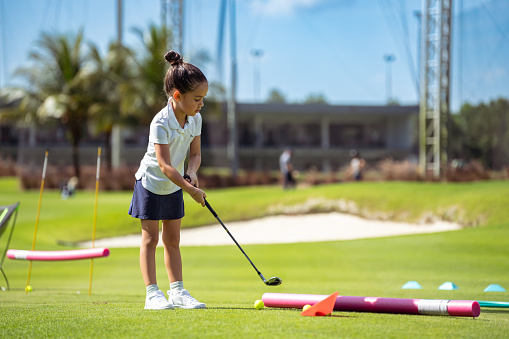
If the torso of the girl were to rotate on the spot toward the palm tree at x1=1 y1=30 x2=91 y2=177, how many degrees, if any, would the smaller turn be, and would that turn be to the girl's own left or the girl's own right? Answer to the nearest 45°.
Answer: approximately 135° to the girl's own left

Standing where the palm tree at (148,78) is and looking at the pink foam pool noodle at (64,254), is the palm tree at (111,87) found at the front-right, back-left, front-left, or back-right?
back-right

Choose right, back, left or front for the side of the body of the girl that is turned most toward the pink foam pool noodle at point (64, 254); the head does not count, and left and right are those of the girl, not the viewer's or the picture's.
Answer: back

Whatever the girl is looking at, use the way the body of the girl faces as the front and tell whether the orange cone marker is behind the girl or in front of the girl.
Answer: in front

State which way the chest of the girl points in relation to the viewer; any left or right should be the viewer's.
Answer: facing the viewer and to the right of the viewer

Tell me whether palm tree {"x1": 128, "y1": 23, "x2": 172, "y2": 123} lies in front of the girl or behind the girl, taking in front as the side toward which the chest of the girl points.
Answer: behind

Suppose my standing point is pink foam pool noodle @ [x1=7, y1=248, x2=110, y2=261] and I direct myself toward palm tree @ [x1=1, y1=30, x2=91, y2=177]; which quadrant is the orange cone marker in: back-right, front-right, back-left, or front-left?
back-right

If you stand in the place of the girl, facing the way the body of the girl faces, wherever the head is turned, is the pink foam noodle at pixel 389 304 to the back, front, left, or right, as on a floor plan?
front

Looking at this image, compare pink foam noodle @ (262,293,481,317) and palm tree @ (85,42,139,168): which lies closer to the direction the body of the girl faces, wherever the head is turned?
the pink foam noodle

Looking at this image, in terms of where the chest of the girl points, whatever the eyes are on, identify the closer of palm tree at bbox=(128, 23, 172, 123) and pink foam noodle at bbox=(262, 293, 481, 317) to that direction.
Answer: the pink foam noodle

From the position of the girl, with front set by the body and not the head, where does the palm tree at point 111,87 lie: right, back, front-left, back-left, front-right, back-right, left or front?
back-left

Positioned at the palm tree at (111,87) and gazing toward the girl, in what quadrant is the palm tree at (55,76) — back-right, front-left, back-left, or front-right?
back-right

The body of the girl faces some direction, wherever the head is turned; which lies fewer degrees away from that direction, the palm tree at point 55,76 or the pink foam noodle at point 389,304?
the pink foam noodle

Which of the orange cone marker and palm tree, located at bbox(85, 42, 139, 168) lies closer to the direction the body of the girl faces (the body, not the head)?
the orange cone marker
